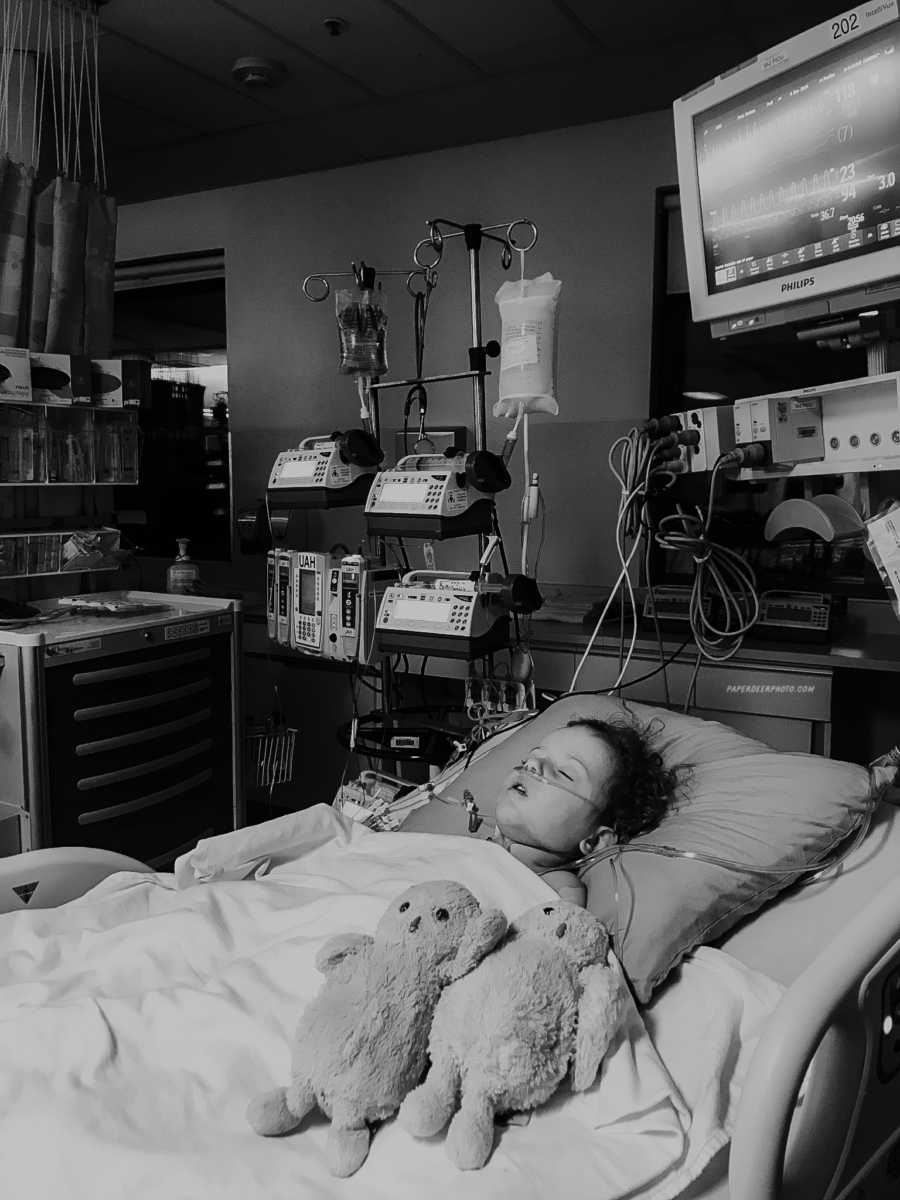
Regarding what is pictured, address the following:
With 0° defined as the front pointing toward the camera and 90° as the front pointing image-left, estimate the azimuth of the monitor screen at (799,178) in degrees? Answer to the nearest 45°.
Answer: approximately 45°

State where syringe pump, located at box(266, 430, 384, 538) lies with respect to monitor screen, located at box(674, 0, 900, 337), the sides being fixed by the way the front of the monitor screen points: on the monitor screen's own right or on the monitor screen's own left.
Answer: on the monitor screen's own right

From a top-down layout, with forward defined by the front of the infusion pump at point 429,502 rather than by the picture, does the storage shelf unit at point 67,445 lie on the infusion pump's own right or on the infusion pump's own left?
on the infusion pump's own right

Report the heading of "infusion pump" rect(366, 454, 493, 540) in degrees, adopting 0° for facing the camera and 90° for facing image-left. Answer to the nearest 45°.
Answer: approximately 45°

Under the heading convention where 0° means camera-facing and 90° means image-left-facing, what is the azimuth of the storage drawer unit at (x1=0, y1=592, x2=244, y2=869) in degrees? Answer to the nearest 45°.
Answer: approximately 315°

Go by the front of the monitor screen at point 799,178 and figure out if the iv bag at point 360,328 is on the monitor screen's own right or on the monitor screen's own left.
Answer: on the monitor screen's own right

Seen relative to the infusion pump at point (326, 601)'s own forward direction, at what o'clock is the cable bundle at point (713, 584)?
The cable bundle is roughly at 8 o'clock from the infusion pump.

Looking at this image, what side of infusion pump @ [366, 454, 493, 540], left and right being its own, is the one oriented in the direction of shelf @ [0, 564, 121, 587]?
right

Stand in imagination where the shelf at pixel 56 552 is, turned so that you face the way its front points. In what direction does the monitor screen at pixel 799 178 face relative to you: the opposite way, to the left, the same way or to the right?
to the right
